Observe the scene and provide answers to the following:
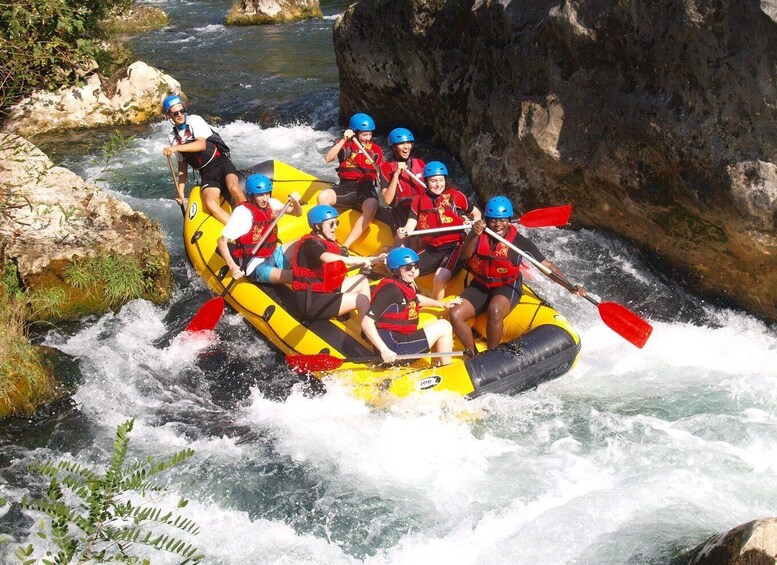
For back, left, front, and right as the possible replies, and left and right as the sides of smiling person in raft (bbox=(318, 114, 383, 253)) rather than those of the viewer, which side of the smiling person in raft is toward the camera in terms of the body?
front

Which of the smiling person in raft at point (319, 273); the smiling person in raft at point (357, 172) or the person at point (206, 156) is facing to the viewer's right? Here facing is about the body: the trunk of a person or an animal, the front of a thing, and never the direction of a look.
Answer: the smiling person in raft at point (319, 273)

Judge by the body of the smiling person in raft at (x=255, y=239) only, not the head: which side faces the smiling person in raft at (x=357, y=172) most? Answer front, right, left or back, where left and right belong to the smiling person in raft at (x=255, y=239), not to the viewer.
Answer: left

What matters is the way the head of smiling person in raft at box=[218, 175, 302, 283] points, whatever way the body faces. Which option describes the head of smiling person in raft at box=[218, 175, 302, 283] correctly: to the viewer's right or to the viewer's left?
to the viewer's right

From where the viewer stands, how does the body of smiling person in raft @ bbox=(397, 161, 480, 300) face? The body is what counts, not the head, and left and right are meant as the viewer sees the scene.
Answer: facing the viewer

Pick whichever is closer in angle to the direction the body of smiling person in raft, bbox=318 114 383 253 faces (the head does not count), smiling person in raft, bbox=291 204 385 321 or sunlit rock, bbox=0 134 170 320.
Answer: the smiling person in raft

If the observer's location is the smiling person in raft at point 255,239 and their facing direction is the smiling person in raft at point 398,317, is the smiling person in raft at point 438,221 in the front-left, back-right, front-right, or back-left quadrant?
front-left

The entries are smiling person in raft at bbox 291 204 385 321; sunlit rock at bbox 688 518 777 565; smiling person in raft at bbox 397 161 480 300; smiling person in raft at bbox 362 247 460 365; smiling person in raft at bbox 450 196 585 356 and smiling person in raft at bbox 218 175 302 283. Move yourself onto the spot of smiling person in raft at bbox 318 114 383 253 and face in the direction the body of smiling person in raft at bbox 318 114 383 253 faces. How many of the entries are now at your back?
0

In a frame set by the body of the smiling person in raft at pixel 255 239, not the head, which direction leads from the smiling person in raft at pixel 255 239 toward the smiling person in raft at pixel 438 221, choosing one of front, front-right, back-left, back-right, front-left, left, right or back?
front-left

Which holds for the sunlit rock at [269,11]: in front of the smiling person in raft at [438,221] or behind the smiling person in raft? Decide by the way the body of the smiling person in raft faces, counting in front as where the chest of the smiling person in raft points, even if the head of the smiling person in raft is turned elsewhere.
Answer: behind

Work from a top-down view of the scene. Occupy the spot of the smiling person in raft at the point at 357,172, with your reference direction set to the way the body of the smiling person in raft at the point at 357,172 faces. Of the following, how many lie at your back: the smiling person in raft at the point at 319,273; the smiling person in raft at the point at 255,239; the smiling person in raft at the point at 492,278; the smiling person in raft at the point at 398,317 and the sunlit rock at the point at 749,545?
0

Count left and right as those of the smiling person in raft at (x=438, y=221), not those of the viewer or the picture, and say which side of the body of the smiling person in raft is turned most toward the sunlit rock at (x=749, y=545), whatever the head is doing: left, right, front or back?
front
